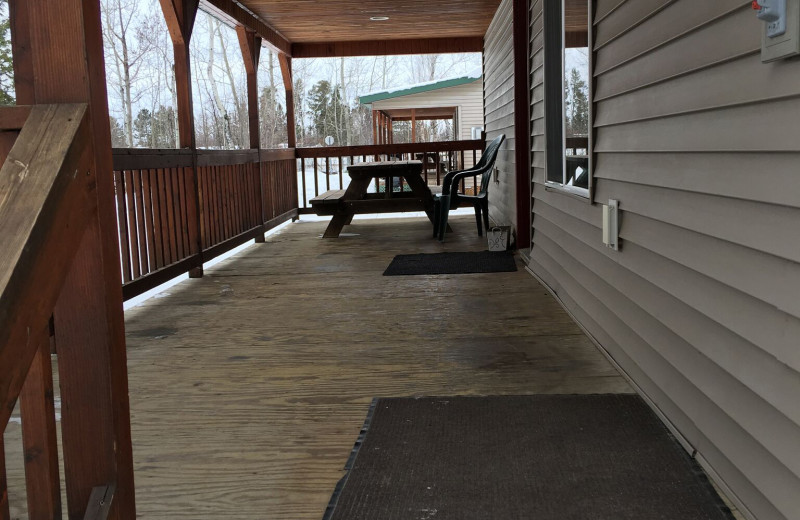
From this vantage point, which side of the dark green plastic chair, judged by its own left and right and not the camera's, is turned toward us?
left

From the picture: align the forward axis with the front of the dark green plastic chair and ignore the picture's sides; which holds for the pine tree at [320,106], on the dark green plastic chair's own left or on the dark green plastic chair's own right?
on the dark green plastic chair's own right

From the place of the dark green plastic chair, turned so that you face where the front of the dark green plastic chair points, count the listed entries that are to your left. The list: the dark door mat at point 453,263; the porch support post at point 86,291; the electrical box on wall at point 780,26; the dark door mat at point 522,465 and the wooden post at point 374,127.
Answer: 4

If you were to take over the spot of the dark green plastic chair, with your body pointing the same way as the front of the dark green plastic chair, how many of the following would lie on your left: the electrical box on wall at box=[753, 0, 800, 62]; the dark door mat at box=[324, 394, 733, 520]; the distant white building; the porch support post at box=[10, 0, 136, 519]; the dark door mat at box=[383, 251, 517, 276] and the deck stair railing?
5

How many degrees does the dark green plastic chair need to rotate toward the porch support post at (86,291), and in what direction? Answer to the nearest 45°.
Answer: approximately 90° to its left

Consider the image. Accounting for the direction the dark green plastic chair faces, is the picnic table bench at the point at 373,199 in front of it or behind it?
in front

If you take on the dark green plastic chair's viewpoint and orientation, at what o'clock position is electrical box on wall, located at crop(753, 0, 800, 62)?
The electrical box on wall is roughly at 9 o'clock from the dark green plastic chair.

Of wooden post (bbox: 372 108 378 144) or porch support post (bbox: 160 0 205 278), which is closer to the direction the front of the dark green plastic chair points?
the porch support post

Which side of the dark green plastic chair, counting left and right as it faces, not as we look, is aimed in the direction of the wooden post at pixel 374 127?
right

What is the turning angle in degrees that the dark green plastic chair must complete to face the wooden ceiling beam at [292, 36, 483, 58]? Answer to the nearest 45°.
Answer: approximately 90° to its right

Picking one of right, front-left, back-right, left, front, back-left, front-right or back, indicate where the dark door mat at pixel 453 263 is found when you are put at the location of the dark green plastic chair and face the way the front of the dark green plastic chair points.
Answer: left
